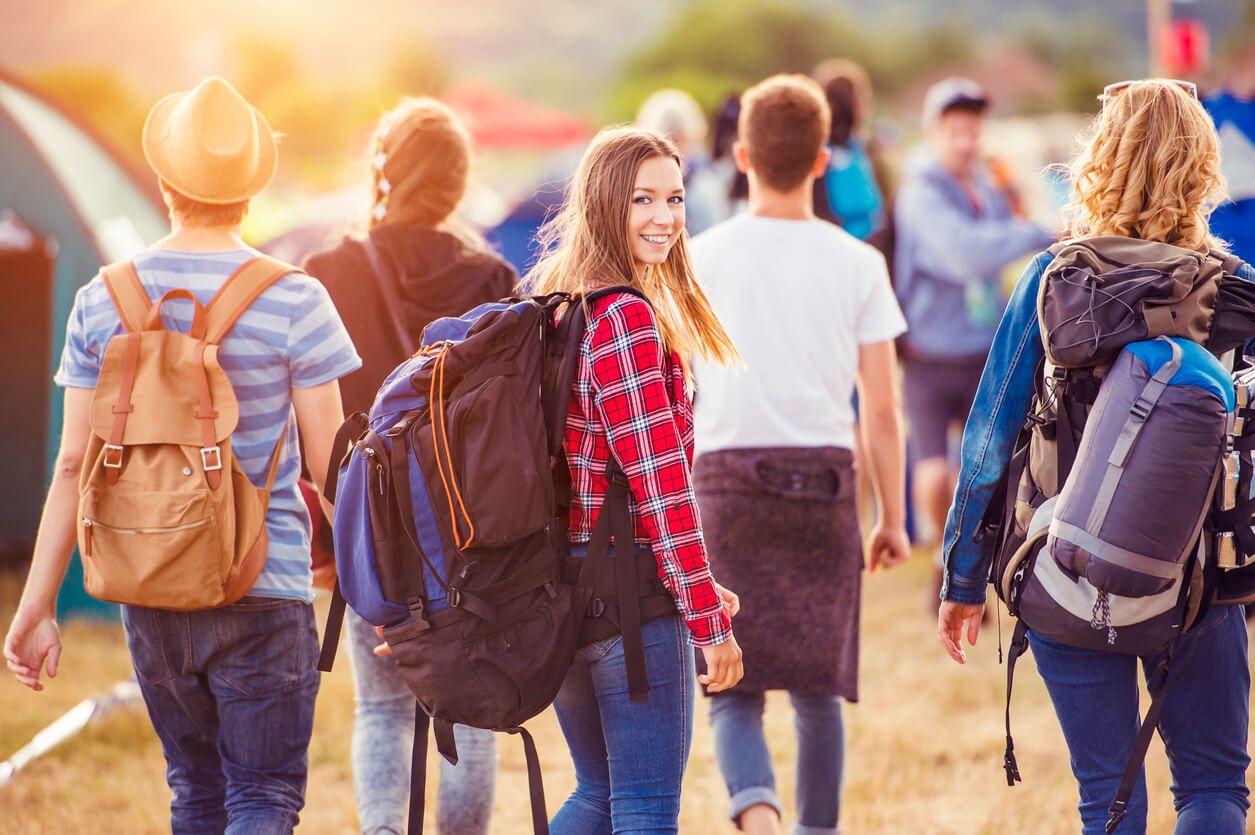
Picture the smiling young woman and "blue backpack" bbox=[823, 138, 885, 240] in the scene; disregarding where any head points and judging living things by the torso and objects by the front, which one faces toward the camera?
the blue backpack

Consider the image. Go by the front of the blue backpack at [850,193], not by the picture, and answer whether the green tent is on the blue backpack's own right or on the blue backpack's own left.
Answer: on the blue backpack's own right

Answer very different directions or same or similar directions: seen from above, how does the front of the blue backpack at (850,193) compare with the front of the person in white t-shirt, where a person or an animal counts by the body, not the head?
very different directions

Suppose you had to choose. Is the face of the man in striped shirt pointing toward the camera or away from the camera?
away from the camera

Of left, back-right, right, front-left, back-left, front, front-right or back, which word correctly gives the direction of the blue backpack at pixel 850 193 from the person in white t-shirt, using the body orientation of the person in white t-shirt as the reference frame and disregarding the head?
front

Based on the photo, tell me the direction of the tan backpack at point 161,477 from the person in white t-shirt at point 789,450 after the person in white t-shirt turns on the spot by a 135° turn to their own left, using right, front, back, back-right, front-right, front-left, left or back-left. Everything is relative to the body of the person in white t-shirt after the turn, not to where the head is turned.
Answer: front

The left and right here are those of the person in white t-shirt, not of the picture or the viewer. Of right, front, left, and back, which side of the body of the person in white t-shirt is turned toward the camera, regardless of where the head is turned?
back

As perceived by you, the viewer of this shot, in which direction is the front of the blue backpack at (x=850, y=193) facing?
facing the viewer

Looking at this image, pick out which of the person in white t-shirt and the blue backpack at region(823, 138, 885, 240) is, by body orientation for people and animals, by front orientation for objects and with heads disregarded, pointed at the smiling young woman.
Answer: the blue backpack

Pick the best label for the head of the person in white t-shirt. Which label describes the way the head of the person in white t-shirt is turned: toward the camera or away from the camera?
away from the camera

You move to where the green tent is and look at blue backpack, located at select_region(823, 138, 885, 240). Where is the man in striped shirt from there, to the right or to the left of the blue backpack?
right

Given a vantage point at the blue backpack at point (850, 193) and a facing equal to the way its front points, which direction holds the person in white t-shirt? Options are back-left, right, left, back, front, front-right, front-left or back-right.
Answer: front

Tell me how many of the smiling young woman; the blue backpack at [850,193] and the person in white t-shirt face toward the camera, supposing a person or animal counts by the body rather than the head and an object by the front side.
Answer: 1
